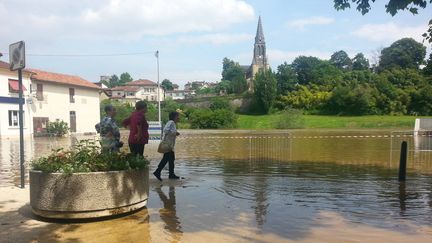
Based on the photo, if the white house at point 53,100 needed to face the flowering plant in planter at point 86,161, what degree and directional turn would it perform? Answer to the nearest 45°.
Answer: approximately 45° to its right

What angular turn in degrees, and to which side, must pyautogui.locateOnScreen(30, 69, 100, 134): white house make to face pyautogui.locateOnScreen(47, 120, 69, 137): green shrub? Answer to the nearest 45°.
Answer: approximately 45° to its right

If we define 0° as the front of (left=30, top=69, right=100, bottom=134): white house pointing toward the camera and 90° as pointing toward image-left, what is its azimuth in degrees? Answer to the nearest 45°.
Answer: approximately 315°

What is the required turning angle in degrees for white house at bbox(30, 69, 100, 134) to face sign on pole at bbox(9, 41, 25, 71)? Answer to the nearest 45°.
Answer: approximately 45° to its right

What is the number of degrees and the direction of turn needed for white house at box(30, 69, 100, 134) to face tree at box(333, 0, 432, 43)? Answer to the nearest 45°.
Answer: approximately 45° to its right
